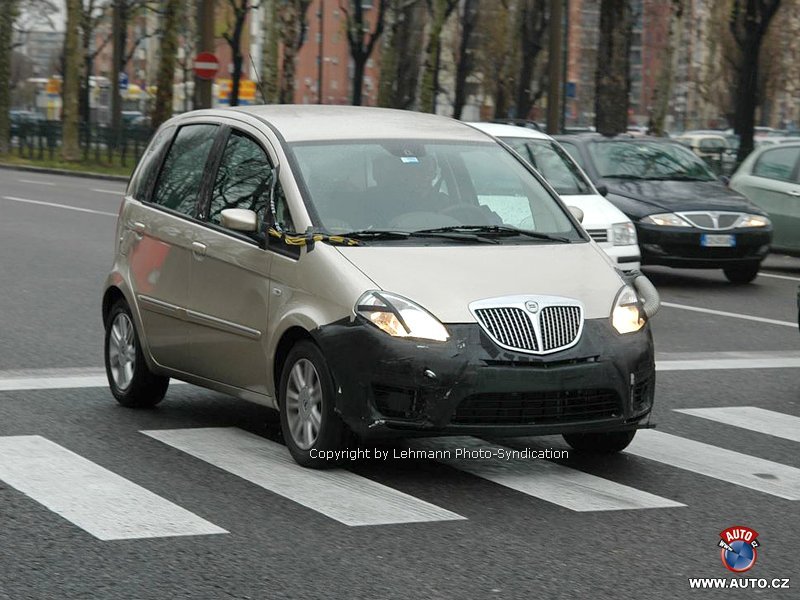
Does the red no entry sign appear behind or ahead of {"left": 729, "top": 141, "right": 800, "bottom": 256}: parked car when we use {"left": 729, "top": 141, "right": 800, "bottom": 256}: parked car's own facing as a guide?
behind

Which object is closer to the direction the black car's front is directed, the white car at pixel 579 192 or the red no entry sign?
the white car

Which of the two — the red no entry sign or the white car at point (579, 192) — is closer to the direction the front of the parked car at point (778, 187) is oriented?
the white car

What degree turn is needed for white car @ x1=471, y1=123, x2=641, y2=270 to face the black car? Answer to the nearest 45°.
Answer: approximately 90° to its left

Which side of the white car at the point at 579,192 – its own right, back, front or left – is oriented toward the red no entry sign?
back

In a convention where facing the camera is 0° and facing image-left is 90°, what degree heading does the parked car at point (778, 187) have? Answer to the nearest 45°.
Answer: approximately 315°

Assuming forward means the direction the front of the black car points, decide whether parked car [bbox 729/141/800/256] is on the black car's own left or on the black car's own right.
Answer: on the black car's own left
